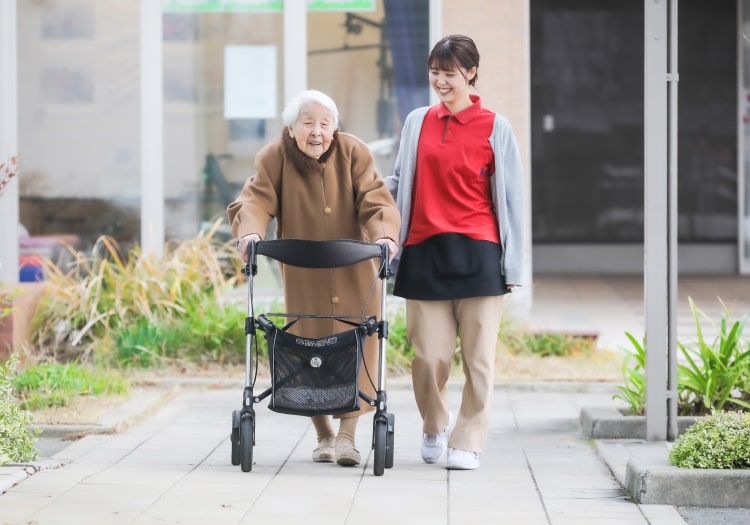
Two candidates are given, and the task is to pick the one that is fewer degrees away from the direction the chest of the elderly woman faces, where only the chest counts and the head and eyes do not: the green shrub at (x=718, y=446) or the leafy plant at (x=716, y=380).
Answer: the green shrub

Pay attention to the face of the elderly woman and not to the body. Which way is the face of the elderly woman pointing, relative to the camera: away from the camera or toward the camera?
toward the camera

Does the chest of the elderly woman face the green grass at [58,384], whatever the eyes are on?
no

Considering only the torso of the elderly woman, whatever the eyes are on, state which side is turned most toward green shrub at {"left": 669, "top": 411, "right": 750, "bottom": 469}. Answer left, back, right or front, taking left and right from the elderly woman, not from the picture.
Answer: left

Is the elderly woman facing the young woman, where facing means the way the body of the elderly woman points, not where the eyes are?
no

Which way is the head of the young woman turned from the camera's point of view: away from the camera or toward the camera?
toward the camera

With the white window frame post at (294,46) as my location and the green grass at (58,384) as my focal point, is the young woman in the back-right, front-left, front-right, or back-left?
front-left

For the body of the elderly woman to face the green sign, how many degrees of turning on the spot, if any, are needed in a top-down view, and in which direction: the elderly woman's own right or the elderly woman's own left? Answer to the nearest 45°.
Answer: approximately 180°

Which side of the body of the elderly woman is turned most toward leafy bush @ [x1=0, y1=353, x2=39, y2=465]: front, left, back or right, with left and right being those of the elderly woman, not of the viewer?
right

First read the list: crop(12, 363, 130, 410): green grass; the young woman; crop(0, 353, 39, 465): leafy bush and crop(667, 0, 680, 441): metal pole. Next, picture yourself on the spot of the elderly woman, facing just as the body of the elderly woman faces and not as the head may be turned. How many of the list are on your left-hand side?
2

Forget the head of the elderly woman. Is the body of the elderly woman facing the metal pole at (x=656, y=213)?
no

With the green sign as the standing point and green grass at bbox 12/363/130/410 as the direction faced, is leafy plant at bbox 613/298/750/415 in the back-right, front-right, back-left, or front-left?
front-left

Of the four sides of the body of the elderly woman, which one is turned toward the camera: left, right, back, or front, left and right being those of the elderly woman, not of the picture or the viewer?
front

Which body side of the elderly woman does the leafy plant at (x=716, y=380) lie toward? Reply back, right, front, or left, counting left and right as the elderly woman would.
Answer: left

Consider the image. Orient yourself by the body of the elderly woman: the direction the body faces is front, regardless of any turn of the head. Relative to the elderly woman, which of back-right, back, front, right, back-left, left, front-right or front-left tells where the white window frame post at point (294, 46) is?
back

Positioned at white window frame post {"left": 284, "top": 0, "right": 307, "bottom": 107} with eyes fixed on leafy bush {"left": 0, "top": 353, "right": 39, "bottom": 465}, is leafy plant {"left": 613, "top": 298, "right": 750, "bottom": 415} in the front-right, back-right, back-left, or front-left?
front-left

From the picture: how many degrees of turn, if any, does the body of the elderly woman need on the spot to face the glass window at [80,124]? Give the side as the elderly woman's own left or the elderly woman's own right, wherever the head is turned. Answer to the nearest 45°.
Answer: approximately 180°

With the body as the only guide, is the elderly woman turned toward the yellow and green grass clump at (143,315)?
no
